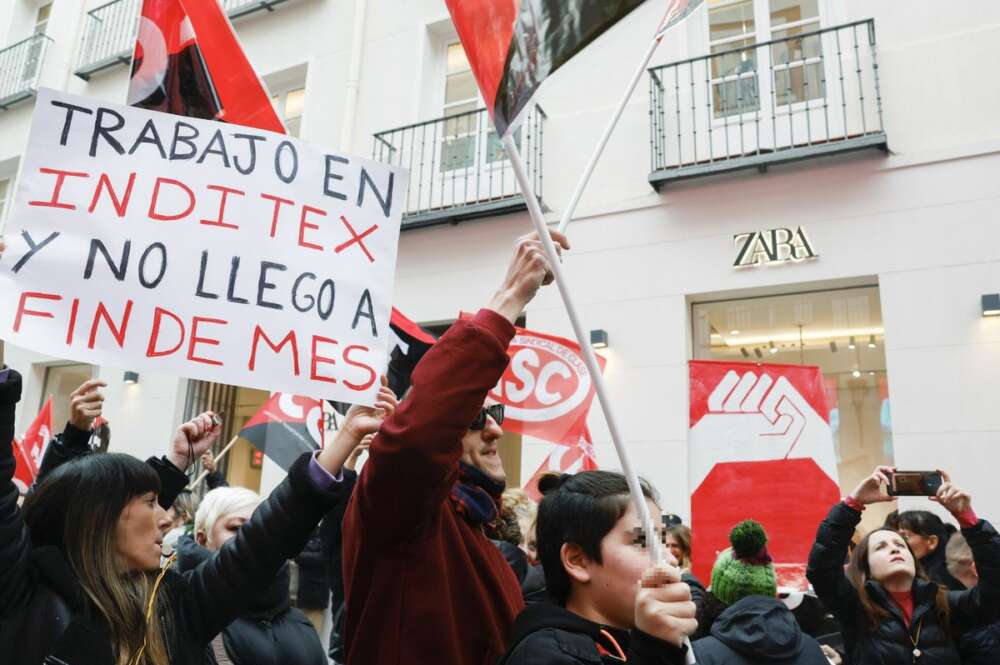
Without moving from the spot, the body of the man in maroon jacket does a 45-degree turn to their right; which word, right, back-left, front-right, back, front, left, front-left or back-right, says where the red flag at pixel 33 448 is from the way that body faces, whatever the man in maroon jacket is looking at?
back

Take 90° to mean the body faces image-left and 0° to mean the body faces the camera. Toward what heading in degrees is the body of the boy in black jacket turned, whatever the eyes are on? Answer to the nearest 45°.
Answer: approximately 270°

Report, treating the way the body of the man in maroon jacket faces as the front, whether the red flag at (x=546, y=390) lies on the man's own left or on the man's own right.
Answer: on the man's own left

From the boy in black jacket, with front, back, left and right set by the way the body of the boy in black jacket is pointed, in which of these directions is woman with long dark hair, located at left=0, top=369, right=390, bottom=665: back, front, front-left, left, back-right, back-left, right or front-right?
back

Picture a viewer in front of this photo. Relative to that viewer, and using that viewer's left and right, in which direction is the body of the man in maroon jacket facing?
facing to the right of the viewer

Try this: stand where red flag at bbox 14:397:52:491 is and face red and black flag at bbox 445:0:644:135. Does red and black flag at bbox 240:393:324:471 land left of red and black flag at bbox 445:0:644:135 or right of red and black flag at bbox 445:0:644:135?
left

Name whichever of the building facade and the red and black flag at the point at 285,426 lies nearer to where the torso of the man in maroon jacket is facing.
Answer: the building facade

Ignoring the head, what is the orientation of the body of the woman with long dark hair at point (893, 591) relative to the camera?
toward the camera

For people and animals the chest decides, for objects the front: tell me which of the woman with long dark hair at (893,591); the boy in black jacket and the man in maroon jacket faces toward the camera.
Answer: the woman with long dark hair

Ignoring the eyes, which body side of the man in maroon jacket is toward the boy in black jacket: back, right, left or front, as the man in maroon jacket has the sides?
front

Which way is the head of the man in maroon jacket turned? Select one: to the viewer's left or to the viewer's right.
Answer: to the viewer's right
